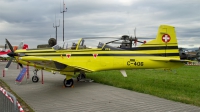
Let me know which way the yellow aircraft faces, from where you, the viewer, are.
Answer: facing to the left of the viewer

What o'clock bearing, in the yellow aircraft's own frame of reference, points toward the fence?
The fence is roughly at 10 o'clock from the yellow aircraft.
